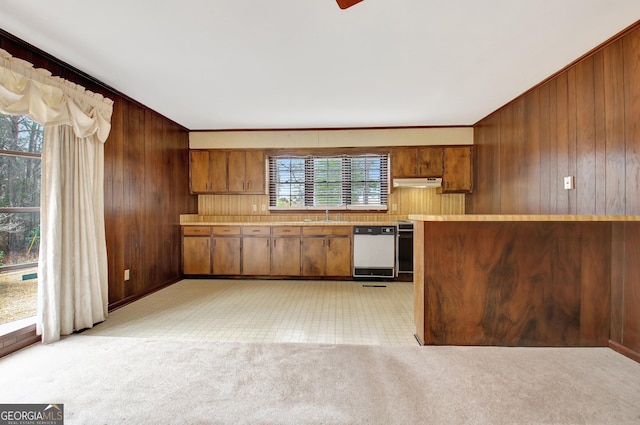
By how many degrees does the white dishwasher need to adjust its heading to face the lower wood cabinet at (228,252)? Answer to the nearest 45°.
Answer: approximately 90° to its right

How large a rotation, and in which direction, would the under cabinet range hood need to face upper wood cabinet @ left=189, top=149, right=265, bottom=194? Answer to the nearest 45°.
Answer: approximately 90° to its right

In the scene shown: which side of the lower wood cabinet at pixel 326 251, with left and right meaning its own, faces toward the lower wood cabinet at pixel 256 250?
right

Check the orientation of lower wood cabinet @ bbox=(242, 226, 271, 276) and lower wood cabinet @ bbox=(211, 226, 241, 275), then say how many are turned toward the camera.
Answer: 2

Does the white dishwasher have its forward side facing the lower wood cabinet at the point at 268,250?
no

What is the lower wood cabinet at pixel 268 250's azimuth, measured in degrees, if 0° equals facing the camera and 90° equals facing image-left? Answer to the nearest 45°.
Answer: approximately 0°

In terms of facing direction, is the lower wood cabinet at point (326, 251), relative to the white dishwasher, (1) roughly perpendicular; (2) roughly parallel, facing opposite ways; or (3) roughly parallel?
roughly parallel

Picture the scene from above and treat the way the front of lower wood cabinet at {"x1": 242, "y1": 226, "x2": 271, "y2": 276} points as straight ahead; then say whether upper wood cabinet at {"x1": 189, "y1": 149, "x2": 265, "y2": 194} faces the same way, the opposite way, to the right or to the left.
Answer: the same way

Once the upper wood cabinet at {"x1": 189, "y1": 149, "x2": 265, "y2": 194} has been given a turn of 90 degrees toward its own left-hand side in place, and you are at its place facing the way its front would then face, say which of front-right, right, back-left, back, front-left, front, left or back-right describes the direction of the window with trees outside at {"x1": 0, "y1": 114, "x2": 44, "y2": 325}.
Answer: back-right

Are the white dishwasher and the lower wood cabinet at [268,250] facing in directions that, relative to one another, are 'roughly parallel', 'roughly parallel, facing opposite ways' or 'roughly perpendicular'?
roughly parallel

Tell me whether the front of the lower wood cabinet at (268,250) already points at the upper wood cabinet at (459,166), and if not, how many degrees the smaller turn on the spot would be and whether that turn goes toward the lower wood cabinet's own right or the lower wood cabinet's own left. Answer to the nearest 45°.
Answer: approximately 90° to the lower wood cabinet's own left

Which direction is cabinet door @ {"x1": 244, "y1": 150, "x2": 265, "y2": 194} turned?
toward the camera

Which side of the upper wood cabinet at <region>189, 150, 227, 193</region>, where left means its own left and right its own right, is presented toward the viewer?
front

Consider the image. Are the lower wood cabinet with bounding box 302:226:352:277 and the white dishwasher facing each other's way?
no

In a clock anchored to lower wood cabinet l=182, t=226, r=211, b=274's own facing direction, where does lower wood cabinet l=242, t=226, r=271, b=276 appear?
lower wood cabinet l=242, t=226, r=271, b=276 is roughly at 10 o'clock from lower wood cabinet l=182, t=226, r=211, b=274.

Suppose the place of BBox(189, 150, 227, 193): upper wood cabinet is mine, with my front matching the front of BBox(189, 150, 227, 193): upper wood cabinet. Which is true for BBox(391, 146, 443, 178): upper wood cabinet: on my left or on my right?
on my left

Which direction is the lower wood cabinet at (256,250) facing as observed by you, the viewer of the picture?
facing the viewer

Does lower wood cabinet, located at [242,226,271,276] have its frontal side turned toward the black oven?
no

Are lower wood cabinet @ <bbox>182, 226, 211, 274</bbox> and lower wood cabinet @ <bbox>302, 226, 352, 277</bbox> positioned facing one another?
no

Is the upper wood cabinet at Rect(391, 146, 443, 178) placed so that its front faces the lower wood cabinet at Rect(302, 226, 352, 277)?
no
